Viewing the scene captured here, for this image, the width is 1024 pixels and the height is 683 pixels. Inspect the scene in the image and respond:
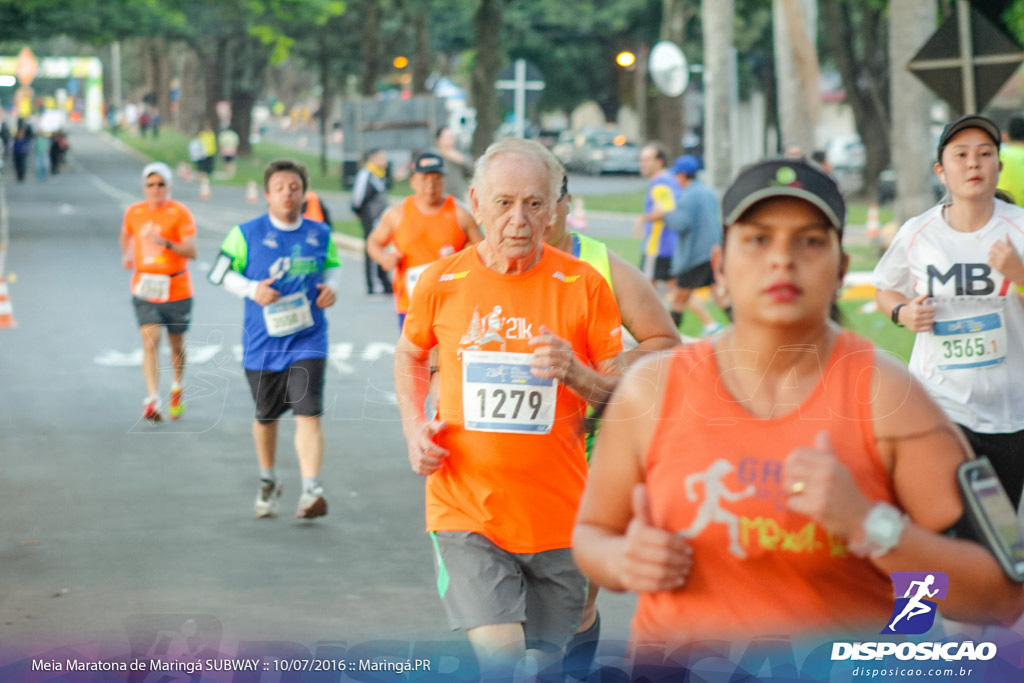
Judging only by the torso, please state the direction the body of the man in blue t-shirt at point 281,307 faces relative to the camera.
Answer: toward the camera

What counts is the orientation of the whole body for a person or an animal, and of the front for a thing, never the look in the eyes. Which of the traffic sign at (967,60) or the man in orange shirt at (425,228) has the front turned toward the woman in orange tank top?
the man in orange shirt

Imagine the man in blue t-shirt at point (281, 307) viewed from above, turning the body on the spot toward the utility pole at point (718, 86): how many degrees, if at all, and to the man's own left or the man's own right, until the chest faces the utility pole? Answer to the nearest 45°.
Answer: approximately 135° to the man's own left

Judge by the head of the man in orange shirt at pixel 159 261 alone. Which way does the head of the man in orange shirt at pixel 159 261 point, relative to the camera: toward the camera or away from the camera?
toward the camera

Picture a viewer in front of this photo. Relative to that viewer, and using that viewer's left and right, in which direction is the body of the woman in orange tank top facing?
facing the viewer

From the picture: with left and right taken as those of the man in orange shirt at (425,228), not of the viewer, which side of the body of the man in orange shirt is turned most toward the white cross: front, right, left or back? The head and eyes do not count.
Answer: back

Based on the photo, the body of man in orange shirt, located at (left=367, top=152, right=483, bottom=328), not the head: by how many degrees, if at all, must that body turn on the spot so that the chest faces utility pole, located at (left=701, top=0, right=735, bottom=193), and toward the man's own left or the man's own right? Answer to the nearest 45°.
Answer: approximately 180°

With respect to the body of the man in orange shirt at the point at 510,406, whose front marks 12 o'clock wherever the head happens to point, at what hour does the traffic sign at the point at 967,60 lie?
The traffic sign is roughly at 7 o'clock from the man in orange shirt.

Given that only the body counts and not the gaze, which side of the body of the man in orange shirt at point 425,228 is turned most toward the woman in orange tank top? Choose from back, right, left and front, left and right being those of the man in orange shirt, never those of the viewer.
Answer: front
